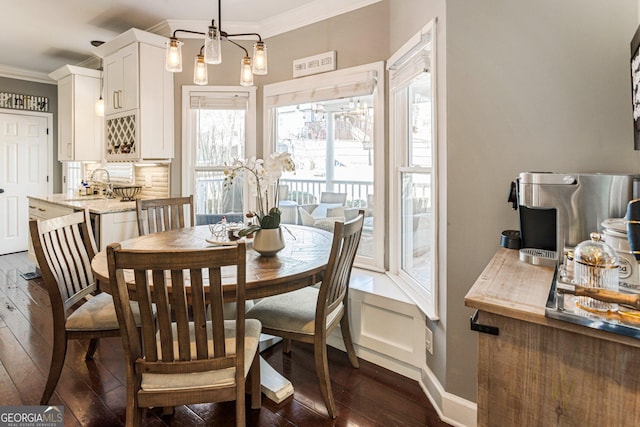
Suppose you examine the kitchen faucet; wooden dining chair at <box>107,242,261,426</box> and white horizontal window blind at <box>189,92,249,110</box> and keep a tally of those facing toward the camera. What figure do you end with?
1

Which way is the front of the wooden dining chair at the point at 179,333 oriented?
away from the camera

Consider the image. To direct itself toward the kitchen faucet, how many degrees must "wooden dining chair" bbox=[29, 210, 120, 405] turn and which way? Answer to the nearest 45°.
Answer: approximately 135° to its left

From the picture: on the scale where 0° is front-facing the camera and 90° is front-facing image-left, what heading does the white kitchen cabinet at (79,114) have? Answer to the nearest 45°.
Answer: approximately 45°

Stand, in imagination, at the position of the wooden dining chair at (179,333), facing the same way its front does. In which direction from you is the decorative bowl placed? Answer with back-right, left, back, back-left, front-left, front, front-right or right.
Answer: front

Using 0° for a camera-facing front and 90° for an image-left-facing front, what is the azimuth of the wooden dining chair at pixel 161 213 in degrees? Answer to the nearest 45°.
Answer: approximately 315°

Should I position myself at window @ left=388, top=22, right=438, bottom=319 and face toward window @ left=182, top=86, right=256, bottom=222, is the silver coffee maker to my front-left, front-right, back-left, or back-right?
back-left

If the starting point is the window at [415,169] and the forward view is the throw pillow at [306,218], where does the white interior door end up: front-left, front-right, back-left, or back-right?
front-left

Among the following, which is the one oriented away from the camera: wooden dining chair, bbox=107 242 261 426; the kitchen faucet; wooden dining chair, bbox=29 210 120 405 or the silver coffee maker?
wooden dining chair, bbox=107 242 261 426

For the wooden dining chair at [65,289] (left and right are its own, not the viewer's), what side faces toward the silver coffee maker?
front

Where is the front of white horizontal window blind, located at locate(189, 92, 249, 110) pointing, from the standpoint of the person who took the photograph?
facing the viewer

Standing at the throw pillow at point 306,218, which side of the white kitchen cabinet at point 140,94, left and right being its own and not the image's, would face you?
left

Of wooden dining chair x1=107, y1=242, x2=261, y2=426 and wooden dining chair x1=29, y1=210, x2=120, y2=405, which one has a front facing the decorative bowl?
wooden dining chair x1=107, y1=242, x2=261, y2=426
